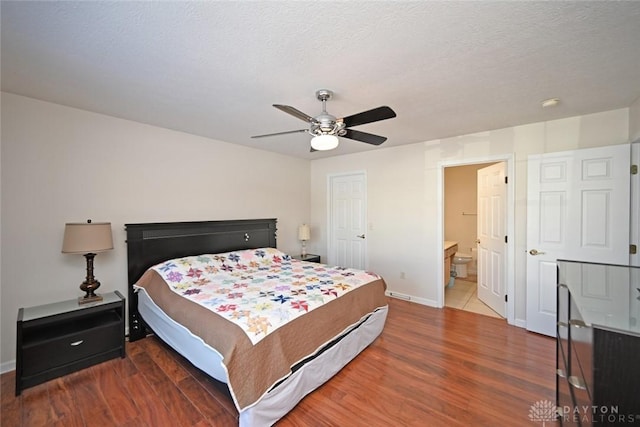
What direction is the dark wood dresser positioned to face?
to the viewer's left

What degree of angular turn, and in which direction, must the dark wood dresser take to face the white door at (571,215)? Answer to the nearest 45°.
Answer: approximately 90° to its right

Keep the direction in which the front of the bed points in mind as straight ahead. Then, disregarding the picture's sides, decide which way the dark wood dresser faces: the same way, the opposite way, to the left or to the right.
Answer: the opposite way

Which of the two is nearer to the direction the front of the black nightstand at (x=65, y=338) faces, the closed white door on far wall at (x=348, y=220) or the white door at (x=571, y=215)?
the white door

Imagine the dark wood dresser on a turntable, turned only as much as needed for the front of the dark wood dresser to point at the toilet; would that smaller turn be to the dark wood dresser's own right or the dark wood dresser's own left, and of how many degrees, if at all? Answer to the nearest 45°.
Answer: approximately 45° to the dark wood dresser's own right

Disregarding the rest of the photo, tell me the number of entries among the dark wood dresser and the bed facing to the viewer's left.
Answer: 1

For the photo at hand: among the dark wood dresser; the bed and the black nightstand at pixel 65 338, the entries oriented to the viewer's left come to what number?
1
